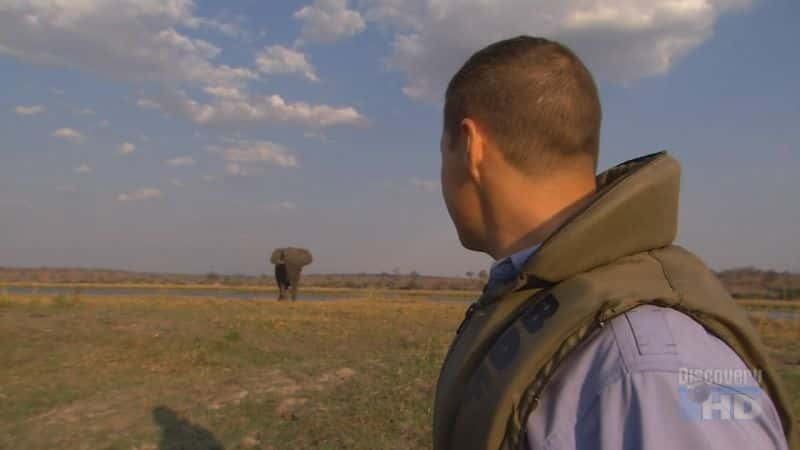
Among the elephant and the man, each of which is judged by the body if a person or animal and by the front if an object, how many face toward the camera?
1

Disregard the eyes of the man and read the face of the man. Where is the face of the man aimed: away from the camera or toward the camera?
away from the camera

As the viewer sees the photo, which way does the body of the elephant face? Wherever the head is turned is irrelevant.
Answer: toward the camera

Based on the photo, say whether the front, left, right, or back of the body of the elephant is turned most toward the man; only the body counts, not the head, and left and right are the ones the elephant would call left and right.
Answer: front

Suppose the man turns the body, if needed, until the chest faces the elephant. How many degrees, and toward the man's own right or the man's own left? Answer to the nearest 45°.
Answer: approximately 45° to the man's own right
